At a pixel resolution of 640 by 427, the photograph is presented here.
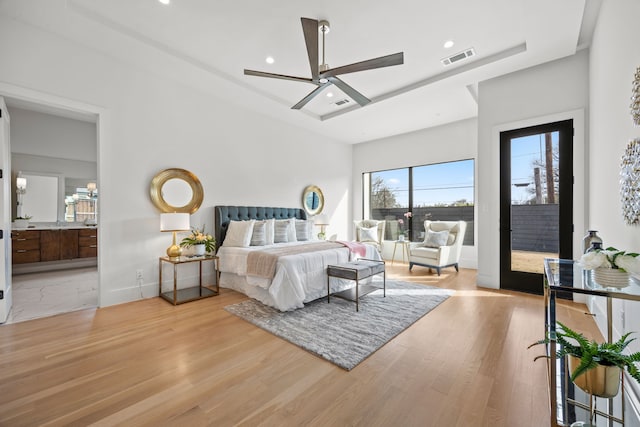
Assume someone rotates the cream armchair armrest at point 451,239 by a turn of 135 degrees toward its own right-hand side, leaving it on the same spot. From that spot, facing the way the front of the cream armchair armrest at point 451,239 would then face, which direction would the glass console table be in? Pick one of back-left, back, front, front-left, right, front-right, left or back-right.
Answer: back

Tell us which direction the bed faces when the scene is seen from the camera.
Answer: facing the viewer and to the right of the viewer

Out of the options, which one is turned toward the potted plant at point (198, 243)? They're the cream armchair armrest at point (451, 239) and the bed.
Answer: the cream armchair armrest

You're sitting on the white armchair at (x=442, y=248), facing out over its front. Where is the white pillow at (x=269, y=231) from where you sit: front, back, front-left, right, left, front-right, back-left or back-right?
front

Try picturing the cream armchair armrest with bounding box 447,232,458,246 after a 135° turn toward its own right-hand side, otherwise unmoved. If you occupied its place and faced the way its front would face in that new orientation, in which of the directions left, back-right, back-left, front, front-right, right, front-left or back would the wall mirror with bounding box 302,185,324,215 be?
left

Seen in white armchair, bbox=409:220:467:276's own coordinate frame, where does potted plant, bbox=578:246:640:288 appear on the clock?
The potted plant is roughly at 10 o'clock from the white armchair.

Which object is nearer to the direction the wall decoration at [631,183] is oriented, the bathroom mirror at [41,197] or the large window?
the bathroom mirror

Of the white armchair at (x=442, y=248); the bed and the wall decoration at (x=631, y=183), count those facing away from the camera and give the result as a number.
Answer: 0

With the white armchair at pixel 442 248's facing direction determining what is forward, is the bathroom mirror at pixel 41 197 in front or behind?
in front

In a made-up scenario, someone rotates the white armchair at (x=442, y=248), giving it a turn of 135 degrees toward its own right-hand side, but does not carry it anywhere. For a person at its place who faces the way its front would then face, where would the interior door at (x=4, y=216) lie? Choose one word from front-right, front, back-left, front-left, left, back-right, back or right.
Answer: back-left

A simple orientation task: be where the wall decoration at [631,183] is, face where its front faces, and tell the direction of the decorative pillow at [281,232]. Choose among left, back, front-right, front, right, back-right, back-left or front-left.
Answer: front-right

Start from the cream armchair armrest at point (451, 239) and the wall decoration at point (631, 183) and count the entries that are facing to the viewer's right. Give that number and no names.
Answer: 0

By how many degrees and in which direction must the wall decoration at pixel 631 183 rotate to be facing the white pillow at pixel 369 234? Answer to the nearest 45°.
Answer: approximately 90° to its right

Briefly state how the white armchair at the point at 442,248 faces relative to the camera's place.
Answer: facing the viewer and to the left of the viewer

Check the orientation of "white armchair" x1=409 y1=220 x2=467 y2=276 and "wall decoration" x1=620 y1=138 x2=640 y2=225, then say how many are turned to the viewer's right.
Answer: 0
